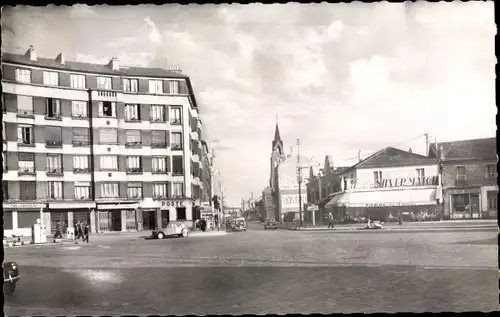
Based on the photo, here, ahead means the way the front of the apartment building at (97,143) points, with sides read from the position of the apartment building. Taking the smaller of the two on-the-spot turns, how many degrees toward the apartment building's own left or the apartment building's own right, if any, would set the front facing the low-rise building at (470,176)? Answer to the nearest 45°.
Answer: approximately 90° to the apartment building's own left

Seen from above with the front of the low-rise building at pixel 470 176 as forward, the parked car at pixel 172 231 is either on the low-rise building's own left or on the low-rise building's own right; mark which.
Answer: on the low-rise building's own right

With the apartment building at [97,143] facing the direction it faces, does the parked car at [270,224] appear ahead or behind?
behind

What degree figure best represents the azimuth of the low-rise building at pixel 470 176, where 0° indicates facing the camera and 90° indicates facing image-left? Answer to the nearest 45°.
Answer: approximately 0°

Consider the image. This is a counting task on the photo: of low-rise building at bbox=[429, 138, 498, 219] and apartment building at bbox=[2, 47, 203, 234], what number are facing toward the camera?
2

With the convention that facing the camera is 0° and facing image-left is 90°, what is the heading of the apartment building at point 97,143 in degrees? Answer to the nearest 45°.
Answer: approximately 0°

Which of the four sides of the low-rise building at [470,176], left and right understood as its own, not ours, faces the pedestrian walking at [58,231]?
right
